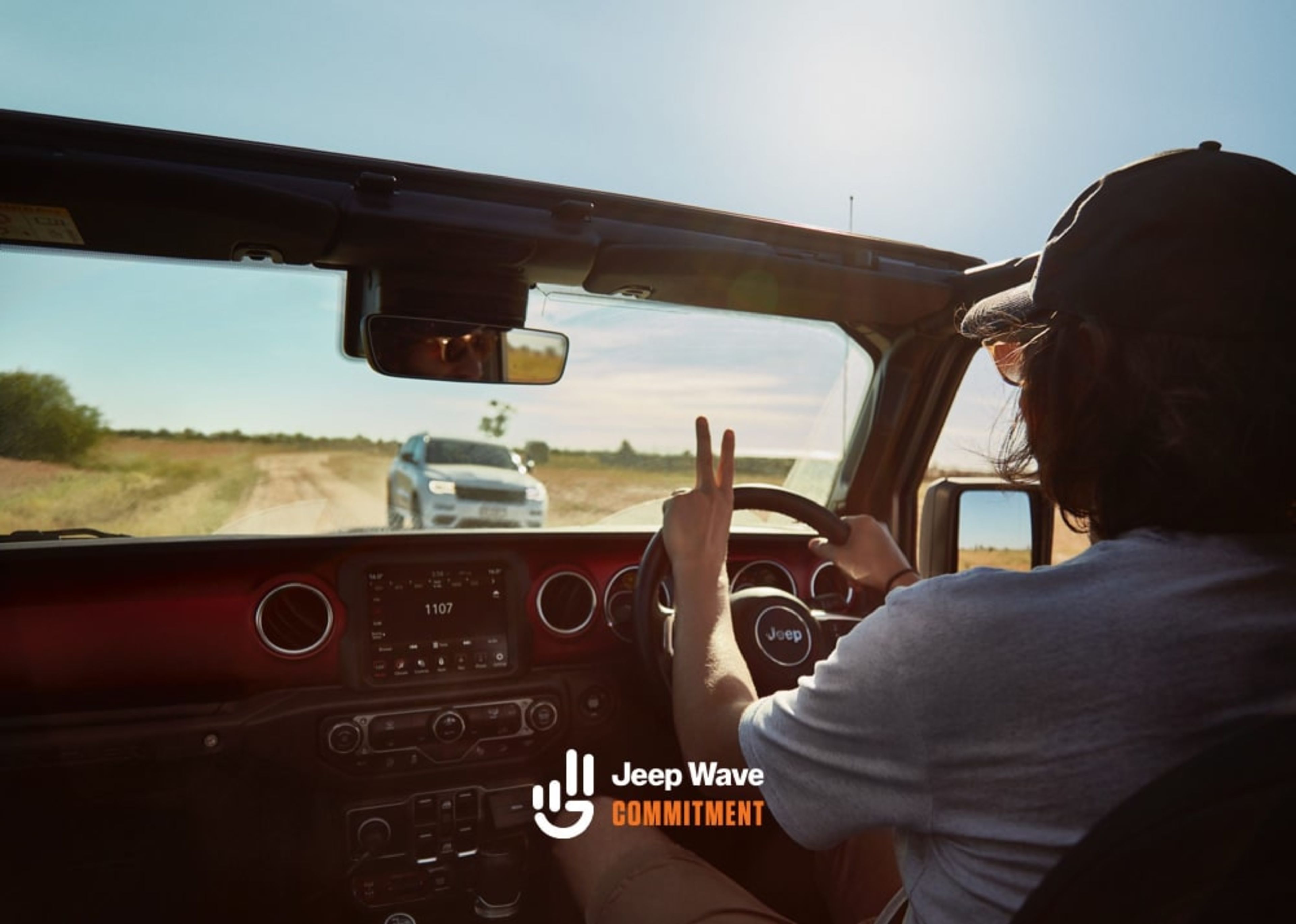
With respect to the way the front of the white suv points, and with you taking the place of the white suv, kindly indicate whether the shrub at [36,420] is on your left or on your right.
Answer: on your right

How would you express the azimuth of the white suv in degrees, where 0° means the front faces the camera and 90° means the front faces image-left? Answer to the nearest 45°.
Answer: approximately 315°
